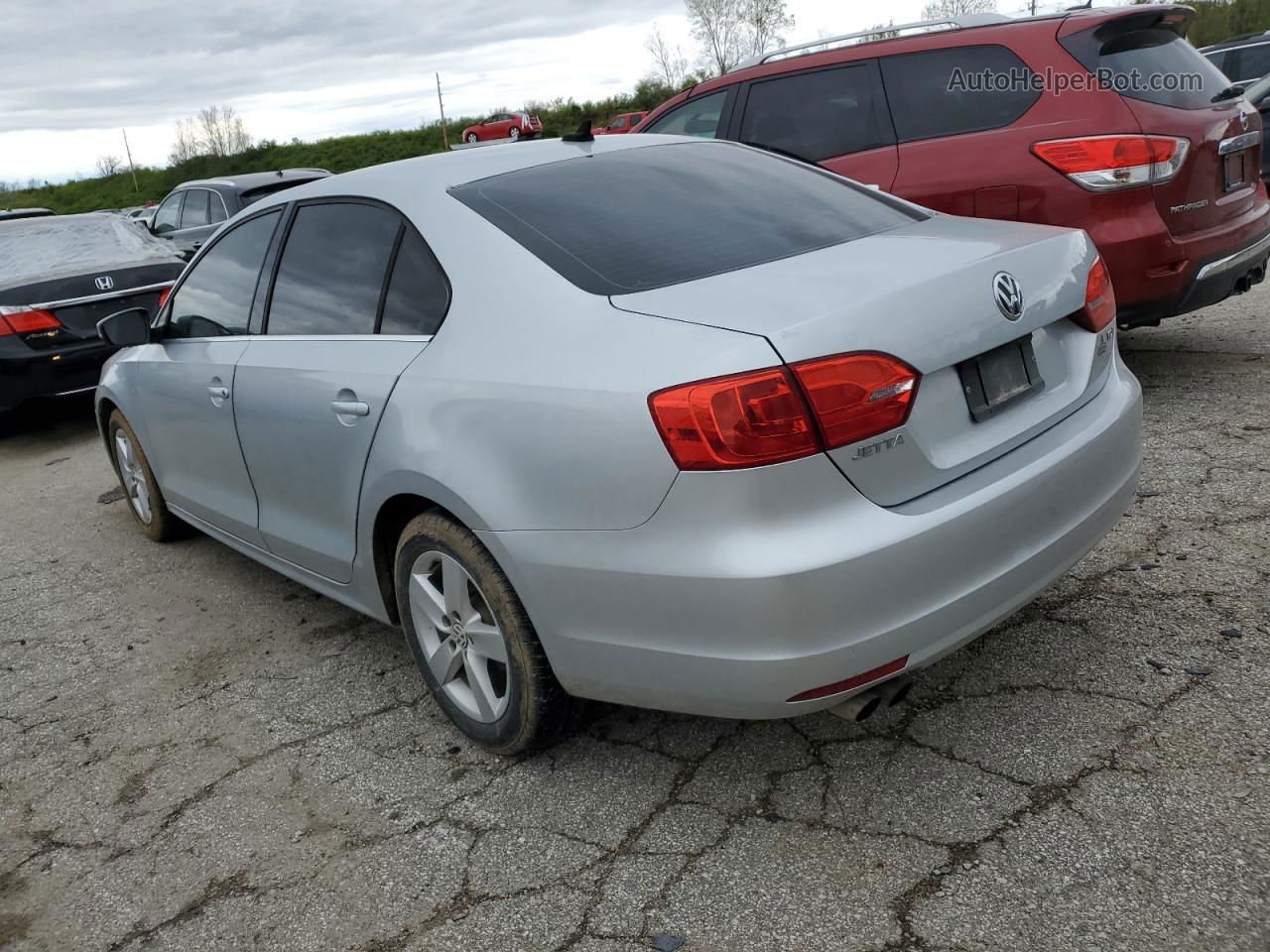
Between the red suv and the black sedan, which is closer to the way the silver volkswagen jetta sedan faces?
the black sedan

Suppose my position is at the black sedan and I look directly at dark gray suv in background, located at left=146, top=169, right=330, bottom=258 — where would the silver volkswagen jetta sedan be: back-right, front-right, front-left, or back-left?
back-right

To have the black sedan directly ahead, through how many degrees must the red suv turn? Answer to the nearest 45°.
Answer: approximately 45° to its left

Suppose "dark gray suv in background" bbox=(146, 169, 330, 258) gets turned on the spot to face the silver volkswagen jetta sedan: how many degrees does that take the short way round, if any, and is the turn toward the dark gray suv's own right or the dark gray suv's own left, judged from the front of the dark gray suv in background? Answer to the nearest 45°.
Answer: approximately 135° to the dark gray suv's own left

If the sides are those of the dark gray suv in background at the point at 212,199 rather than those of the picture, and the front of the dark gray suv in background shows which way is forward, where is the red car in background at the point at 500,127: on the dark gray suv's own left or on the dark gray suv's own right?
on the dark gray suv's own right

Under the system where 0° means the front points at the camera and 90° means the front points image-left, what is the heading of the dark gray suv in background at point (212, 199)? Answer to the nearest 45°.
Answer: approximately 135°

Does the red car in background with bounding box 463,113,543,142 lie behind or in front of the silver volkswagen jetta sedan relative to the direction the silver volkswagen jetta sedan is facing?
in front

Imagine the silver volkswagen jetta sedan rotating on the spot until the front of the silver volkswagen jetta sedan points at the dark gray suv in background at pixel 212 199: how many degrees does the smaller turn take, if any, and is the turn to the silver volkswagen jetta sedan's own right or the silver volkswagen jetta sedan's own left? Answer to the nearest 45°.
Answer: approximately 45° to the silver volkswagen jetta sedan's own right

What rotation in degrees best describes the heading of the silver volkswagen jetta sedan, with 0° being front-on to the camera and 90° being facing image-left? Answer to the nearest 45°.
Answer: approximately 135°

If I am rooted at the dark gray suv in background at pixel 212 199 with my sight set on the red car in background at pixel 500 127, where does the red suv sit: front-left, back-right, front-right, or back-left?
back-right

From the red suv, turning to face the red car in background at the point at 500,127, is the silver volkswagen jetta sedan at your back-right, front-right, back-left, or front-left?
back-left
